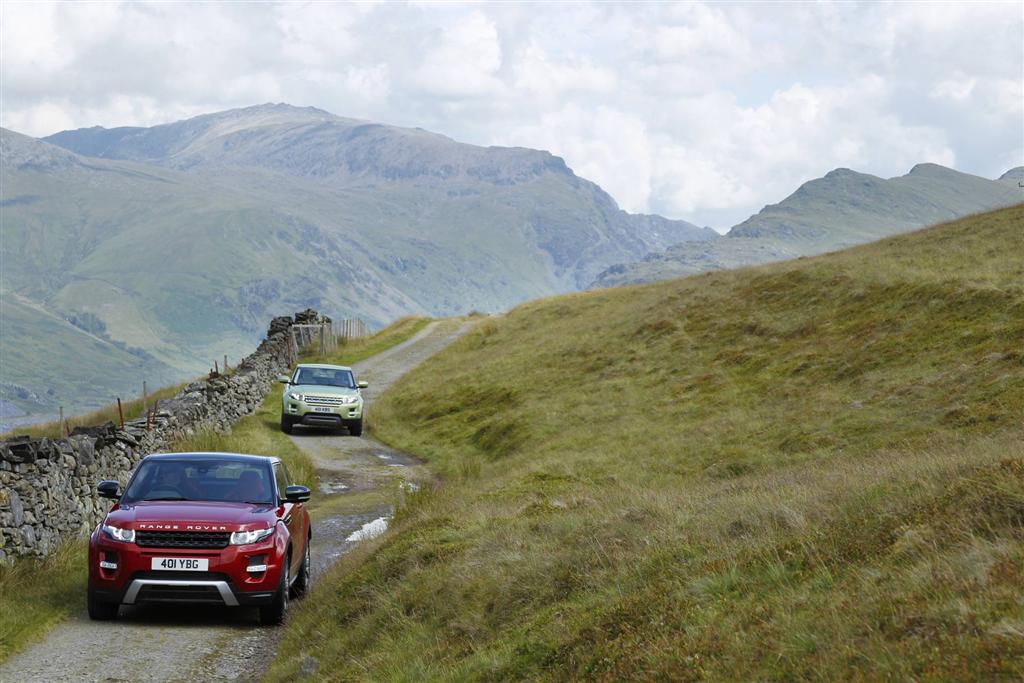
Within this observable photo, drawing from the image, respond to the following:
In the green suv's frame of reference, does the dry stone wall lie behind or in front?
in front

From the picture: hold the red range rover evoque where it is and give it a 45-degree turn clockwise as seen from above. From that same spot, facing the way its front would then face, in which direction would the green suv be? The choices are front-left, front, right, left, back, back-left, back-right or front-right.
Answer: back-right

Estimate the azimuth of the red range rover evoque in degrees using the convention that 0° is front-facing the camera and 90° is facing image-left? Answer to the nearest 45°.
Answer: approximately 0°

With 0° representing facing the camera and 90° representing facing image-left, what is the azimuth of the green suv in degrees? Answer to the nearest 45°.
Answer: approximately 0°
